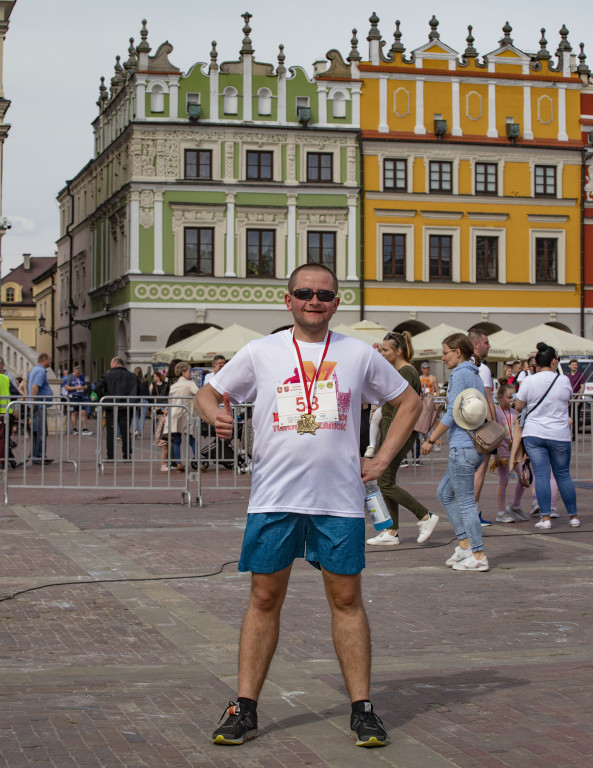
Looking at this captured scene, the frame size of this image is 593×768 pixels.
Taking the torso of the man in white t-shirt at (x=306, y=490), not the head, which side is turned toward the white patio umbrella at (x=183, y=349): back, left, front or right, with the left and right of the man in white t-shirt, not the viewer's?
back

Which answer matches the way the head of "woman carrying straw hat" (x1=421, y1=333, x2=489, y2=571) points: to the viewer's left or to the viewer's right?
to the viewer's left

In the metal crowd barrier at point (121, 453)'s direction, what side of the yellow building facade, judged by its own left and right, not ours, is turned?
front

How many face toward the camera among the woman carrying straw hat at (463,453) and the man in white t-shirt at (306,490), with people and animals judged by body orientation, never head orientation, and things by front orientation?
1

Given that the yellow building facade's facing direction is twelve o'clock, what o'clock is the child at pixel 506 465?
The child is roughly at 12 o'clock from the yellow building facade.

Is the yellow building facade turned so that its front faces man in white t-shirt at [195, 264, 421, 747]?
yes

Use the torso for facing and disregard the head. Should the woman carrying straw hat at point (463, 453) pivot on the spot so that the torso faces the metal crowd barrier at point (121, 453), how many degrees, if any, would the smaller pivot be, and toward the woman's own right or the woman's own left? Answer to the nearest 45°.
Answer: approximately 45° to the woman's own right

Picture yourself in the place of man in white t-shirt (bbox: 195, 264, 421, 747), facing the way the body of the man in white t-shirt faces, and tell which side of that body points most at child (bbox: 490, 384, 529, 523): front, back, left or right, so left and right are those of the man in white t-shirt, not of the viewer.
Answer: back

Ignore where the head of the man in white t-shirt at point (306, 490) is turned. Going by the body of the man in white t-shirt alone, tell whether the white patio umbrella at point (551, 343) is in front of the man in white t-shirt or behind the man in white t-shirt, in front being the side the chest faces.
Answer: behind

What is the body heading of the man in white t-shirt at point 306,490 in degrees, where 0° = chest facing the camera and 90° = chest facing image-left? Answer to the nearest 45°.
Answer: approximately 0°

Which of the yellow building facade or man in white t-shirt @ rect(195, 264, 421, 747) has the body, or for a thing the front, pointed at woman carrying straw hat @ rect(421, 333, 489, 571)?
the yellow building facade

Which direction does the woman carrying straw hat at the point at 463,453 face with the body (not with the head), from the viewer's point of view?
to the viewer's left
